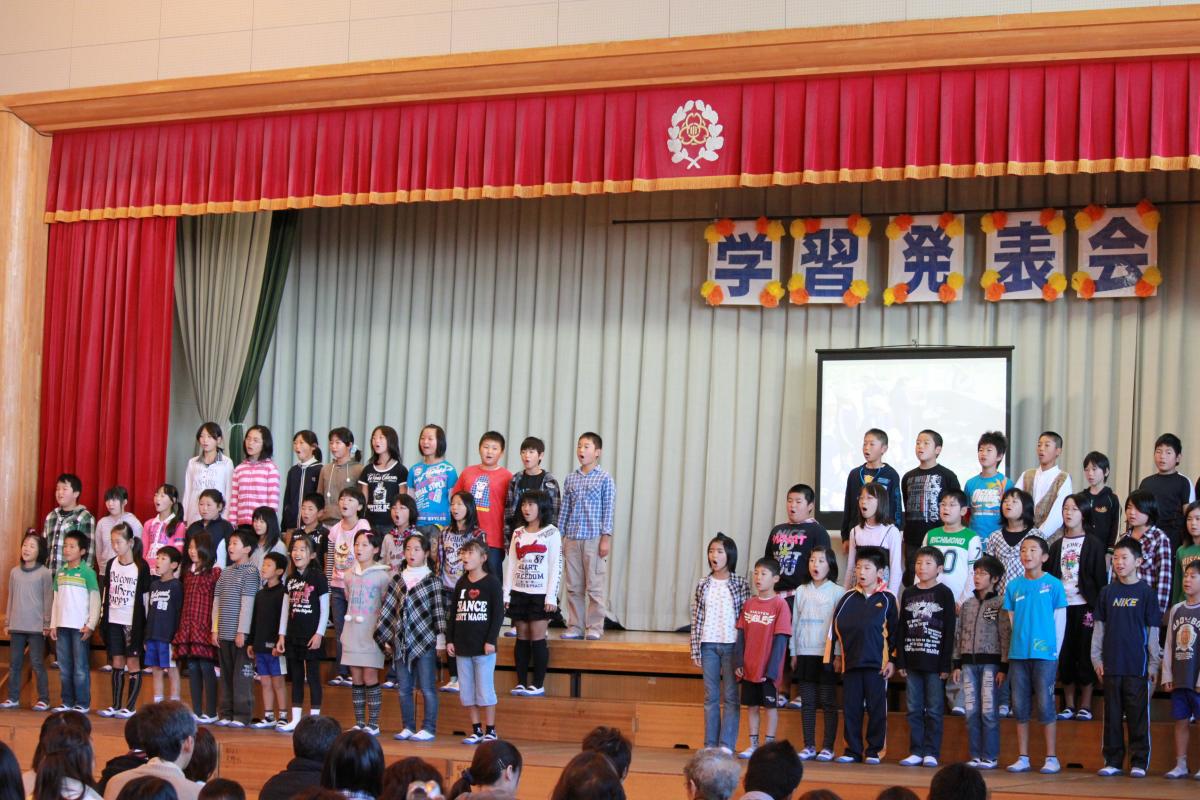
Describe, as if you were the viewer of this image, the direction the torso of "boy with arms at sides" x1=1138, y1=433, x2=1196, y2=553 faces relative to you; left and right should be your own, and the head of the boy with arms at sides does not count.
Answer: facing the viewer and to the left of the viewer

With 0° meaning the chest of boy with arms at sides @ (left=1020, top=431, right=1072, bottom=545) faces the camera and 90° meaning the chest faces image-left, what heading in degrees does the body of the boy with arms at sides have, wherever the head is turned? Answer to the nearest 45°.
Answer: approximately 45°

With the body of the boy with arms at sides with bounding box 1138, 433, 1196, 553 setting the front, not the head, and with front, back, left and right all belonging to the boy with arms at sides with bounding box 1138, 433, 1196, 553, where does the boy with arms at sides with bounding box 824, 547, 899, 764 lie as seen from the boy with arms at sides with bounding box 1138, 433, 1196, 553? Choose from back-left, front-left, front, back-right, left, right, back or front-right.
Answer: front

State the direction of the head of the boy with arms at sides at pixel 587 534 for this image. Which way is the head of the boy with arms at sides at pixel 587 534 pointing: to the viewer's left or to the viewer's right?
to the viewer's left

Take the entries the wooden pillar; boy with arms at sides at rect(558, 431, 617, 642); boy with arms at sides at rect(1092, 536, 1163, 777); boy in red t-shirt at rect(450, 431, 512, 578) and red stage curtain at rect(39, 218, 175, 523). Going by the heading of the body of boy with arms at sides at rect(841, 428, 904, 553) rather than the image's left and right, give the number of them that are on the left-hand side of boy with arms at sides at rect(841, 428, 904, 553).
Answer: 1

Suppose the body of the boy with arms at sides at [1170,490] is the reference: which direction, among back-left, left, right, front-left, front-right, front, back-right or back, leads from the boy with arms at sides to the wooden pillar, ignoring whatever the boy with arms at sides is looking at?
front-right

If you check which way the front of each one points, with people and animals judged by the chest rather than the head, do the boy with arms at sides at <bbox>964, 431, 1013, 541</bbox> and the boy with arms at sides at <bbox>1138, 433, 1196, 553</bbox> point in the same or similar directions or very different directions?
same or similar directions

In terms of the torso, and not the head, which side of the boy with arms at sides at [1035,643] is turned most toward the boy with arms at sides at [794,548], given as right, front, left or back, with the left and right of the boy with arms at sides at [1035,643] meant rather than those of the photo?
right

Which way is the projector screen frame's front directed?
toward the camera

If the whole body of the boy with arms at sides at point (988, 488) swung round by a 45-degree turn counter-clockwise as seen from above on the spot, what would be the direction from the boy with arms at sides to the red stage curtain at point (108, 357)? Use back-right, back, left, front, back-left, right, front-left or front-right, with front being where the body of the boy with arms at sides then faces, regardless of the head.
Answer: right

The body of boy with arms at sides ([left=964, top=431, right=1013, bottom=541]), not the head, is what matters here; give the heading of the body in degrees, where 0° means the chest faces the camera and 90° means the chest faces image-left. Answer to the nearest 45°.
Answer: approximately 45°

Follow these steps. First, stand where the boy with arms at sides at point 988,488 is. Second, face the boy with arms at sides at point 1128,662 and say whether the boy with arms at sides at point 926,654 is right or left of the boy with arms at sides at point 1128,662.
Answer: right

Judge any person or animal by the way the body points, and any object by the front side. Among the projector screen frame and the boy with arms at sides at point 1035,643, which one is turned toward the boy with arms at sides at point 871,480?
the projector screen frame
